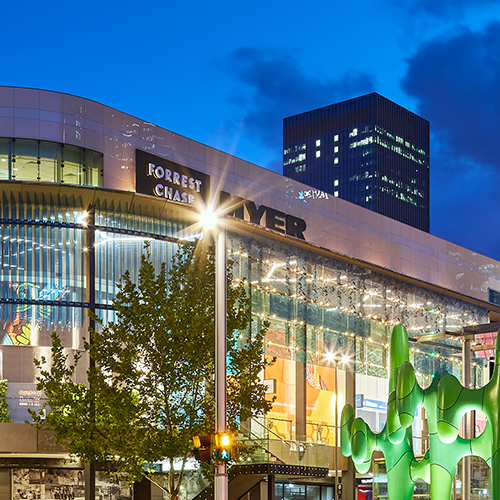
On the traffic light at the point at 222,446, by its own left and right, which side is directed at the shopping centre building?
back

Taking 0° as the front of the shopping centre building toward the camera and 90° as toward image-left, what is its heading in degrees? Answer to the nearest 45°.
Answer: approximately 315°

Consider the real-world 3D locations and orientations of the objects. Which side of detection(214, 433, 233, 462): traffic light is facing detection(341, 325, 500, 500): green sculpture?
left

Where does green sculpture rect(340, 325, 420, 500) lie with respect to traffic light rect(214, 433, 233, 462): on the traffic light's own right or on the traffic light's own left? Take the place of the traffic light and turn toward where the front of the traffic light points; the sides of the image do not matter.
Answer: on the traffic light's own left

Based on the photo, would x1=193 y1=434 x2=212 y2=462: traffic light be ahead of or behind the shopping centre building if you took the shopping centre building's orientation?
ahead

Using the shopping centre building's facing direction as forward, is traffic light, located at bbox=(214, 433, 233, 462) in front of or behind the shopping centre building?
in front

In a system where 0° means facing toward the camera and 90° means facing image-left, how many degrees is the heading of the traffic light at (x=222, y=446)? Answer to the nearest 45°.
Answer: approximately 0°
